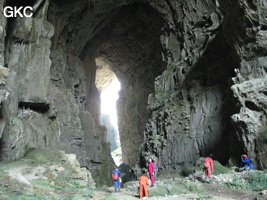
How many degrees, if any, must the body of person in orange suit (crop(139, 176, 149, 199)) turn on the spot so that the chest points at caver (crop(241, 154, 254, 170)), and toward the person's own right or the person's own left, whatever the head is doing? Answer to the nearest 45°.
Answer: approximately 45° to the person's own right

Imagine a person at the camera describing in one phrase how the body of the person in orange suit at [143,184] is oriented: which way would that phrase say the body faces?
away from the camera
